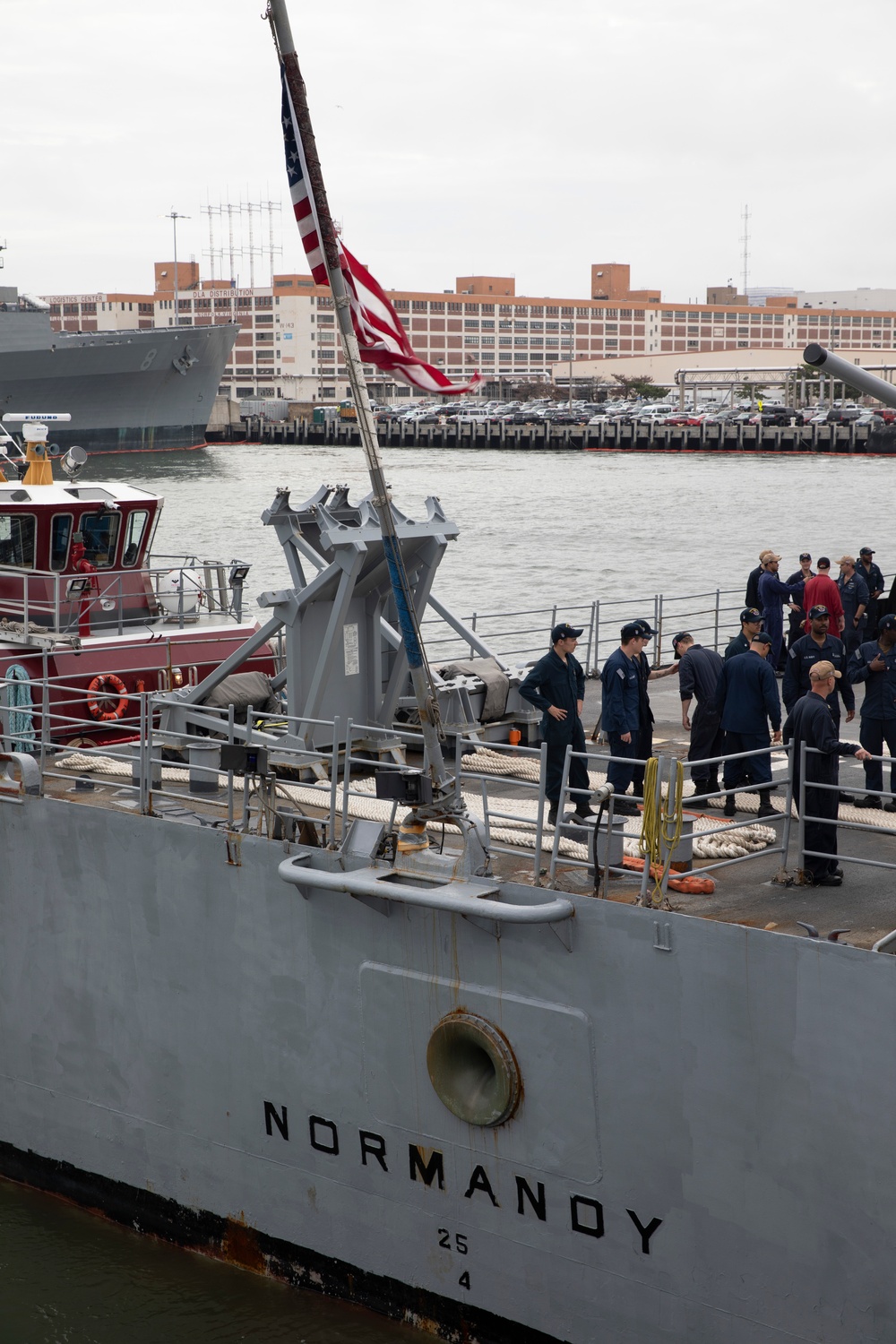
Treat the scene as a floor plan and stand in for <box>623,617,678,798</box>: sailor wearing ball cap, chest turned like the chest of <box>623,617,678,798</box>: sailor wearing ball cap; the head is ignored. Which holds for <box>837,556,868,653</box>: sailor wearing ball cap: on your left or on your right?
on your left

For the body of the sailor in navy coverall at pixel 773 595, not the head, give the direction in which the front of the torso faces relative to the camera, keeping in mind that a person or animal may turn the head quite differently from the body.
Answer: to the viewer's right

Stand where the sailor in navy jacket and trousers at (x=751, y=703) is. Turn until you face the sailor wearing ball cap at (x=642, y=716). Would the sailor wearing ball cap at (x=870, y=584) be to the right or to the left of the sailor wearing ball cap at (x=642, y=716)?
right

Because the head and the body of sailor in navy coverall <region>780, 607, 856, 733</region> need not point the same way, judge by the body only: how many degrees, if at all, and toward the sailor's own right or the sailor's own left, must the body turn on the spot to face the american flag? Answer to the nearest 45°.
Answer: approximately 45° to the sailor's own right

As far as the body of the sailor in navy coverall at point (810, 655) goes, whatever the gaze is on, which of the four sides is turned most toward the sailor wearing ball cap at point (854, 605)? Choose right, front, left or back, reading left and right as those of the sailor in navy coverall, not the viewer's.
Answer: back

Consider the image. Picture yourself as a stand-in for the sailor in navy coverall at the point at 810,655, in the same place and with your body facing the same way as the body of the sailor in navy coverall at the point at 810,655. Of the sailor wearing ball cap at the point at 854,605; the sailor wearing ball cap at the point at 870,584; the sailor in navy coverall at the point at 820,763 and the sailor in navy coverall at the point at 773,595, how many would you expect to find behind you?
3
